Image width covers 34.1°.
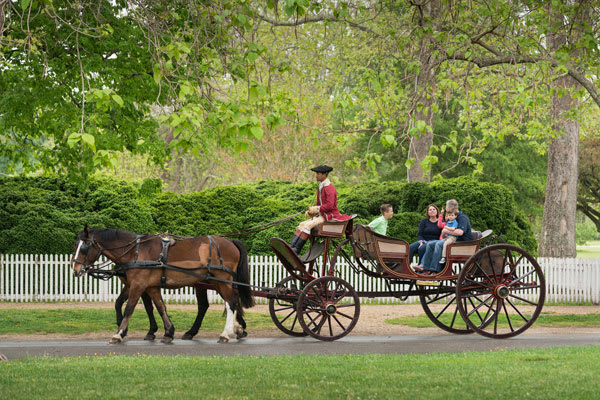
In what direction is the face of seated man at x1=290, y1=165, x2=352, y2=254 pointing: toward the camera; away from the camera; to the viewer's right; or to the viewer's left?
to the viewer's left

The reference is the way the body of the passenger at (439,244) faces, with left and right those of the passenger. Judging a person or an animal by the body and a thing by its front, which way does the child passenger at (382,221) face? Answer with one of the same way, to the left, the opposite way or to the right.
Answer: the opposite way

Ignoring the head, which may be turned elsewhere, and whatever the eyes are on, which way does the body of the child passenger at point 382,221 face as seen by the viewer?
to the viewer's right

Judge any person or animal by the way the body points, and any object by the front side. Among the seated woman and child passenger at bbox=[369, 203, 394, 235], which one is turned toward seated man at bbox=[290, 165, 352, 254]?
the seated woman

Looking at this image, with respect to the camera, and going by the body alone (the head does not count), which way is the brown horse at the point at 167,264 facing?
to the viewer's left

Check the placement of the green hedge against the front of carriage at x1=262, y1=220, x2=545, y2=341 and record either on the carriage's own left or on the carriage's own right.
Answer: on the carriage's own right

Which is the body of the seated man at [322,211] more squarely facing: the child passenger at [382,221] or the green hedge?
the green hedge

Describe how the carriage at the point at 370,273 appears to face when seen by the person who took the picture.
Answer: facing to the left of the viewer

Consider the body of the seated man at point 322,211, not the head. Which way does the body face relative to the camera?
to the viewer's left

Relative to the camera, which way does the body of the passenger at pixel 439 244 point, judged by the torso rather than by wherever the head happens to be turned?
to the viewer's left
